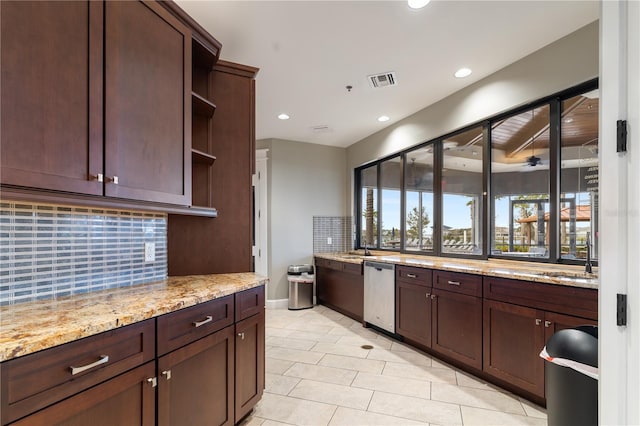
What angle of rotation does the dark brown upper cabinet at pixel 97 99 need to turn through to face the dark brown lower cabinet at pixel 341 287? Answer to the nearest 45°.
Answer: approximately 90° to its left

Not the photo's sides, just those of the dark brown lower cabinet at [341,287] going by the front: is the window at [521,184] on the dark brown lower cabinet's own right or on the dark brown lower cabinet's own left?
on the dark brown lower cabinet's own left

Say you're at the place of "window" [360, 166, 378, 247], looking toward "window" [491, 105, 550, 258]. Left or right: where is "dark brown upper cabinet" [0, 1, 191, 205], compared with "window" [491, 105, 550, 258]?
right

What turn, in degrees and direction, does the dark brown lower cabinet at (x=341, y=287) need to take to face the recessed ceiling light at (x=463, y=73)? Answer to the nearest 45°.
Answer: approximately 90° to its left

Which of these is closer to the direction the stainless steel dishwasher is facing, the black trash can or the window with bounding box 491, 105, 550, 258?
the black trash can

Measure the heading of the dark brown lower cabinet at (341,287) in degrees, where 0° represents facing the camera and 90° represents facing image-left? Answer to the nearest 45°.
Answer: approximately 45°

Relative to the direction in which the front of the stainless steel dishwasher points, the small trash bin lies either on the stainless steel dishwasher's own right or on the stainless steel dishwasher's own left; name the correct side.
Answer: on the stainless steel dishwasher's own right

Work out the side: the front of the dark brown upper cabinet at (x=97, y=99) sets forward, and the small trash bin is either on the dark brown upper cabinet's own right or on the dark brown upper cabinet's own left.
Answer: on the dark brown upper cabinet's own left

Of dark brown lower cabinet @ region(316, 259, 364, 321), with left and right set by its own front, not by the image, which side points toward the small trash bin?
right
